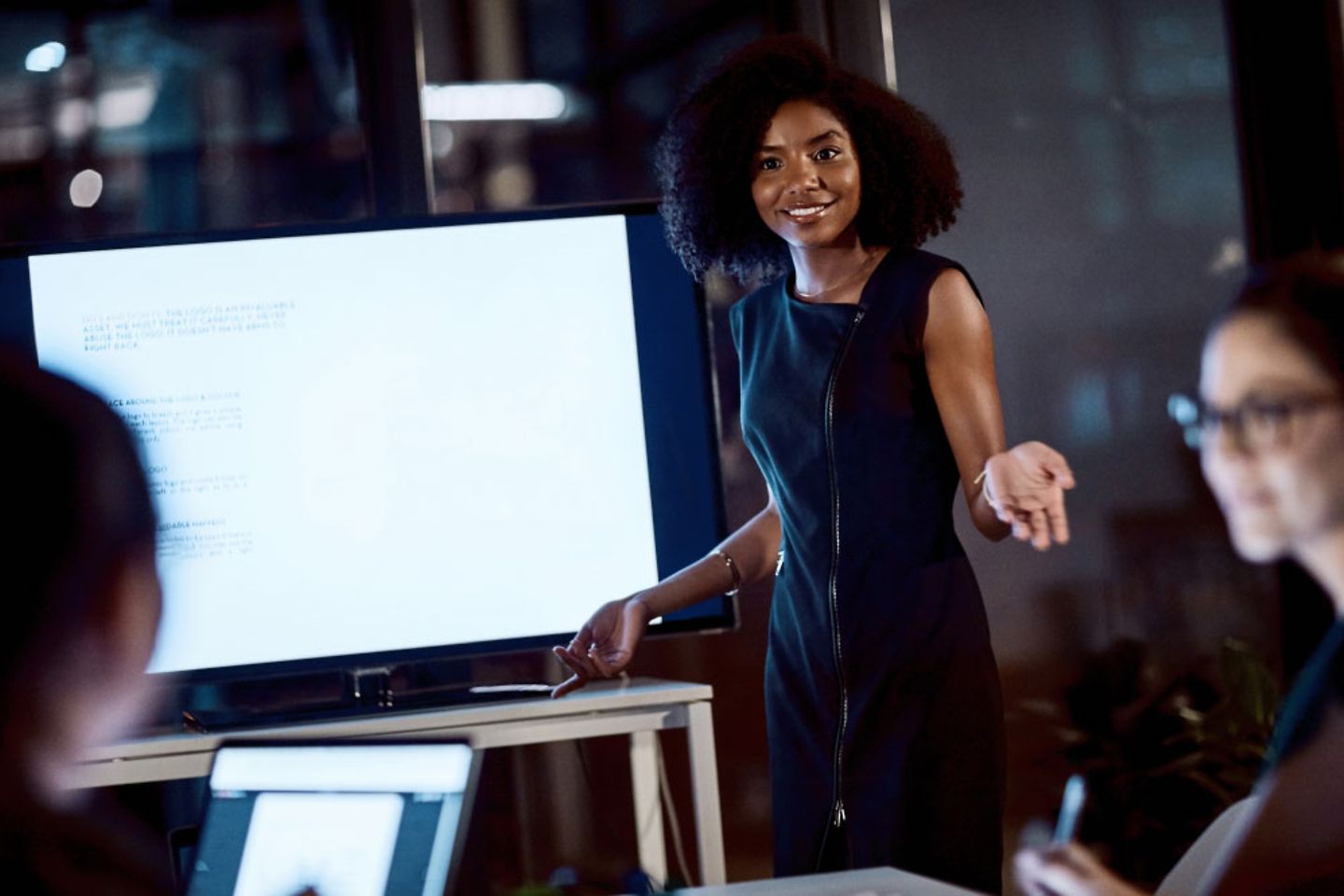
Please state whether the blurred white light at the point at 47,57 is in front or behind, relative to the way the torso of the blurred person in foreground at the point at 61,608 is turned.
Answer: in front

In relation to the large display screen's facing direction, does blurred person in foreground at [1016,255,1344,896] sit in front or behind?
in front

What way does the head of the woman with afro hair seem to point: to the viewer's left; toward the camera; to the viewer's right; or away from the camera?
toward the camera

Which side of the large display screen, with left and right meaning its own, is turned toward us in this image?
front

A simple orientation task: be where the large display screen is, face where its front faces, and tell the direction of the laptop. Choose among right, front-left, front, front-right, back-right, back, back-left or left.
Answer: front

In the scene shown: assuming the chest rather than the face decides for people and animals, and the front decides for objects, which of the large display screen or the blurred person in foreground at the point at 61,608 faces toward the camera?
the large display screen

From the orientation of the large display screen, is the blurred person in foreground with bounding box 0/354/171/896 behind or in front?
in front

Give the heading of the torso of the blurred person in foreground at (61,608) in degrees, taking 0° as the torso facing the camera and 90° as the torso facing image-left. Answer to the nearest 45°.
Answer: approximately 225°

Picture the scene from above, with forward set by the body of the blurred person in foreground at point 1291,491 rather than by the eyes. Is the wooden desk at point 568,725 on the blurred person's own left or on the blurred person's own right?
on the blurred person's own right

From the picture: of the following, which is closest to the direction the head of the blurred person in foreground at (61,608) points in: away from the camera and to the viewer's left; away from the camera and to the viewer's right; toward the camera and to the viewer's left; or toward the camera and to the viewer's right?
away from the camera and to the viewer's right

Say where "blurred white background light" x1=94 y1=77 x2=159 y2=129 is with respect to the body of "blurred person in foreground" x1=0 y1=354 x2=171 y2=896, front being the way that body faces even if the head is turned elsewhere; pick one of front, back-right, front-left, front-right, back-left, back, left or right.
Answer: front-left

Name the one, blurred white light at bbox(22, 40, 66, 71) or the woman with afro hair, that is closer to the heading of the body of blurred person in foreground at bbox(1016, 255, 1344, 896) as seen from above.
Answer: the blurred white light

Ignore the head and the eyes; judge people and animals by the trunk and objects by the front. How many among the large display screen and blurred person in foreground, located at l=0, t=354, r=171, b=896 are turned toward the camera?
1
